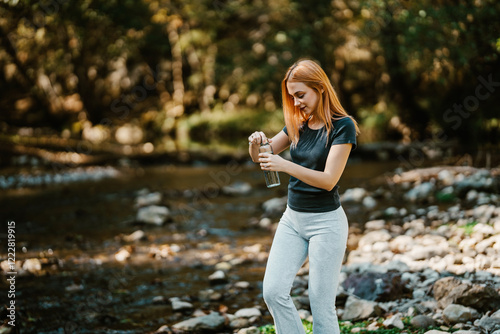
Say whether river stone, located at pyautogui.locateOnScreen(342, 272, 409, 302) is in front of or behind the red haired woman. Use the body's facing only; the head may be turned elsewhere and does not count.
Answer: behind

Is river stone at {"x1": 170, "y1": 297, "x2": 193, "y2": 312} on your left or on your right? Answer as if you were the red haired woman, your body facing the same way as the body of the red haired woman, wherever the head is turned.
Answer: on your right

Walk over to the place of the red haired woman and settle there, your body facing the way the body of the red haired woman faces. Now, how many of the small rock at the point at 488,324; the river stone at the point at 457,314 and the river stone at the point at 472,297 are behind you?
3

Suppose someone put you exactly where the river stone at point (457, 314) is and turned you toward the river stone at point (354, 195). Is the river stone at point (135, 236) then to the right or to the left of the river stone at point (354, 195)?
left

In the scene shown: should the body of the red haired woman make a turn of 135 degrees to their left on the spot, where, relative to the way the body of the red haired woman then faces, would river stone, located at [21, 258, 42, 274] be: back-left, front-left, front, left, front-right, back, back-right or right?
back-left

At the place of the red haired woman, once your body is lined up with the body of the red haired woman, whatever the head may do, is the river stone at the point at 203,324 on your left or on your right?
on your right

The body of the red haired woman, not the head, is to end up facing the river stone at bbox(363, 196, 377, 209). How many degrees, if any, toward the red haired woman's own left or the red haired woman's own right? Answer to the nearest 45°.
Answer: approximately 135° to the red haired woman's own right

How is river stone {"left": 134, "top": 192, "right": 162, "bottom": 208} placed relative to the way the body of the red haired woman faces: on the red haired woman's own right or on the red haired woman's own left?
on the red haired woman's own right

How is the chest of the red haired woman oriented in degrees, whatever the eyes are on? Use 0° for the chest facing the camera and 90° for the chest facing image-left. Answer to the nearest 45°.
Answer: approximately 45°

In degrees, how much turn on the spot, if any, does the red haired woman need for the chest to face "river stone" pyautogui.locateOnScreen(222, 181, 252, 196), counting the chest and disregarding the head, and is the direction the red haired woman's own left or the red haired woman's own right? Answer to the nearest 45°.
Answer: approximately 135° to the red haired woman's own right
